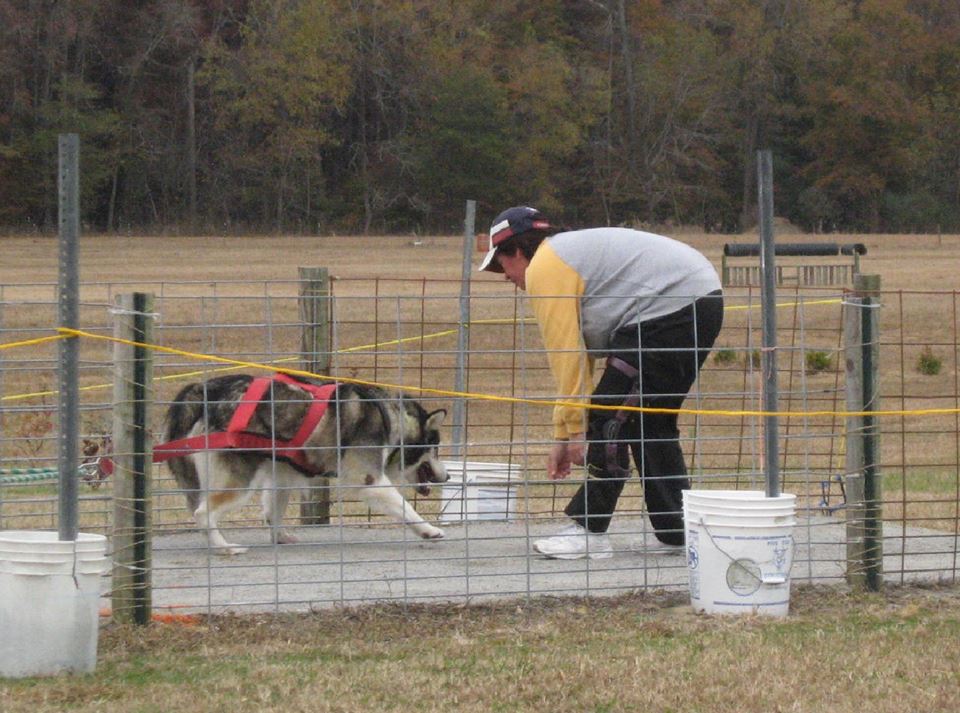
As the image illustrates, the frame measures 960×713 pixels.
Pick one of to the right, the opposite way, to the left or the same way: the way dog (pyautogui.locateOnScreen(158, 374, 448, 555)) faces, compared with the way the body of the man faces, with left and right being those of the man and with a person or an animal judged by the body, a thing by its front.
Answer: the opposite way

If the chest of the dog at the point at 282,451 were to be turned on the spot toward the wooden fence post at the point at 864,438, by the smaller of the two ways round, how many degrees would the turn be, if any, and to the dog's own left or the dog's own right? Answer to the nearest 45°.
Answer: approximately 45° to the dog's own right

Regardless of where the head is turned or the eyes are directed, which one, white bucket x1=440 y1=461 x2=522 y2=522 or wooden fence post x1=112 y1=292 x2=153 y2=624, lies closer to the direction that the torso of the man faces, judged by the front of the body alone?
the wooden fence post

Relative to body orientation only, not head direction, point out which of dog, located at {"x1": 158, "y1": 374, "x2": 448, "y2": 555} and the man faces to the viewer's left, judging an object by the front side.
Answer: the man

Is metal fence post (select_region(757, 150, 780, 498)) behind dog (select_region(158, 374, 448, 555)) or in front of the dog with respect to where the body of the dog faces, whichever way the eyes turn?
in front

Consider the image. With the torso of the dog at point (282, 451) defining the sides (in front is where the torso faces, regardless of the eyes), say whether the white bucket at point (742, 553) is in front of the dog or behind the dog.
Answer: in front

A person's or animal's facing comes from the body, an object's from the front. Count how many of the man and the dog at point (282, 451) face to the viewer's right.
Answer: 1

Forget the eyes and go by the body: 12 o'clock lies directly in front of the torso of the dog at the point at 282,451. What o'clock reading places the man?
The man is roughly at 1 o'clock from the dog.

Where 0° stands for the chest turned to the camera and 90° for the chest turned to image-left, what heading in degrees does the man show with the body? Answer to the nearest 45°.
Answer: approximately 90°

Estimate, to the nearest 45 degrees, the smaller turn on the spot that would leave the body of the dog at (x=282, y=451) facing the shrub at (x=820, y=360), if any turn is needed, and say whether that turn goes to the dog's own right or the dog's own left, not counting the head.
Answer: approximately 45° to the dog's own left

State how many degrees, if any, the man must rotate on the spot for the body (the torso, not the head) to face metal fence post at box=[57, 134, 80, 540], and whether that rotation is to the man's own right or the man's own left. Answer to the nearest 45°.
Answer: approximately 45° to the man's own left

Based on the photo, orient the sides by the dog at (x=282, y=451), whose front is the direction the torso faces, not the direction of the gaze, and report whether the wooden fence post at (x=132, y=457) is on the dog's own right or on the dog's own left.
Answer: on the dog's own right

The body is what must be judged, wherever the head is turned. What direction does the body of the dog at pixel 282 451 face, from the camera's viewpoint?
to the viewer's right
